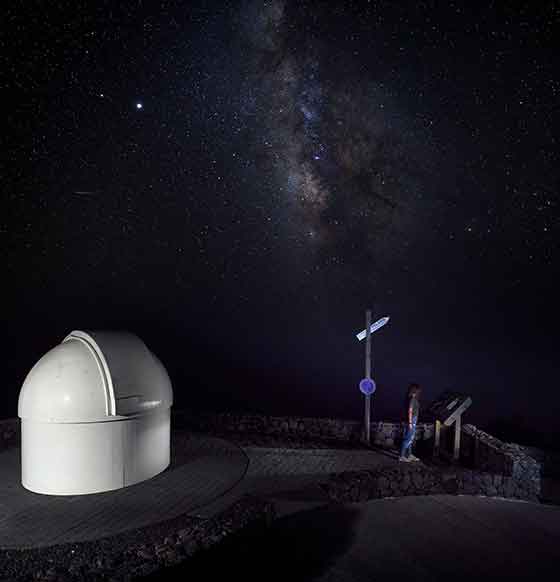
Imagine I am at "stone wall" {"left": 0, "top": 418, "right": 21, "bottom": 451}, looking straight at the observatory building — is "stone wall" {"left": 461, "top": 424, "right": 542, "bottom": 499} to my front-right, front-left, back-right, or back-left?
front-left

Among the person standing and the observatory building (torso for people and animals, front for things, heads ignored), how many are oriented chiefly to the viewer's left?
0

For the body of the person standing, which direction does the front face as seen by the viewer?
to the viewer's right

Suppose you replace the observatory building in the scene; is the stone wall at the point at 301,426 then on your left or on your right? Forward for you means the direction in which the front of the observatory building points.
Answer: on your left

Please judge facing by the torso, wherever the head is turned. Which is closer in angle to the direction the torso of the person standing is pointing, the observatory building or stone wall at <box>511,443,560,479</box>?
the stone wall

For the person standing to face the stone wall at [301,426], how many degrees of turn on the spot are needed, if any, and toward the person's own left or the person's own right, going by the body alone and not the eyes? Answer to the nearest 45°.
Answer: approximately 135° to the person's own left
